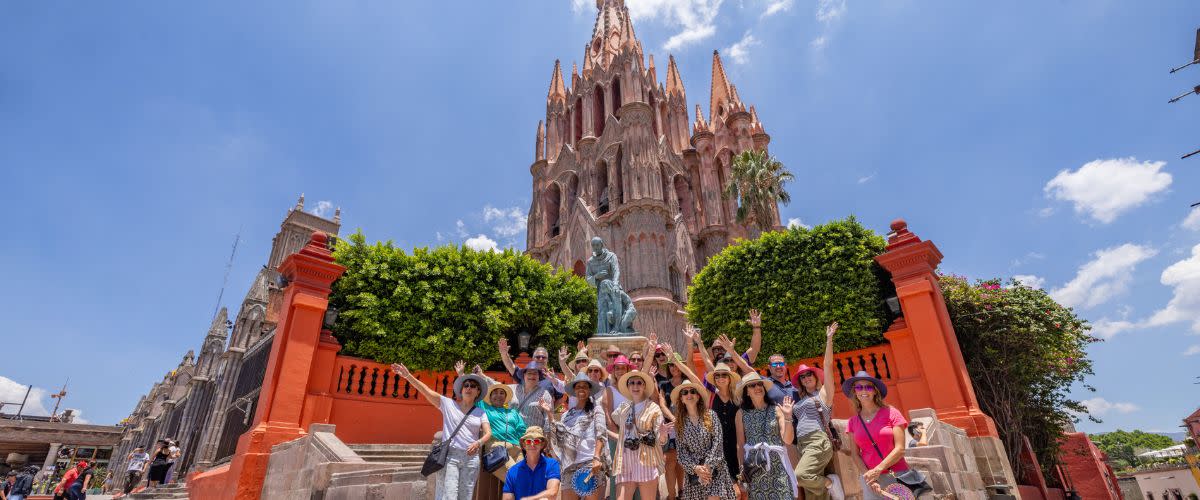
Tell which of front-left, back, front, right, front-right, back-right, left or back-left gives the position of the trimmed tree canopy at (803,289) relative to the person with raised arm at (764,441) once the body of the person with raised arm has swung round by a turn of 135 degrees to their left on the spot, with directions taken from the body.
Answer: front-left

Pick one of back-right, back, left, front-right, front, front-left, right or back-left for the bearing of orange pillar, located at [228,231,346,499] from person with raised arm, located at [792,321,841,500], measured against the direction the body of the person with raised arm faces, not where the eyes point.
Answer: front-right

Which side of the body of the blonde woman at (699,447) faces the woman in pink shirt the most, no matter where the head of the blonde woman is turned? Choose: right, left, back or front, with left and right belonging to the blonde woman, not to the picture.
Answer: left

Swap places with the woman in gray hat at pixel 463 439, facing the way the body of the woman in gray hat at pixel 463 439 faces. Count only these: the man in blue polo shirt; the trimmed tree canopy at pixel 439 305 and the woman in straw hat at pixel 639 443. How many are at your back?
1

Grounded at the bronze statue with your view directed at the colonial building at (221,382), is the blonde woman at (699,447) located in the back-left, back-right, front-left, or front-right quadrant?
back-left

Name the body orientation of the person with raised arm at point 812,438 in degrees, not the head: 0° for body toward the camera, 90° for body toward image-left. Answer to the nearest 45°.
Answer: approximately 45°

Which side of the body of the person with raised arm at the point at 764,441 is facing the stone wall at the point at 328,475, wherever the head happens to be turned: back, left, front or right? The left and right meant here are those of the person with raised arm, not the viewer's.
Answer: right

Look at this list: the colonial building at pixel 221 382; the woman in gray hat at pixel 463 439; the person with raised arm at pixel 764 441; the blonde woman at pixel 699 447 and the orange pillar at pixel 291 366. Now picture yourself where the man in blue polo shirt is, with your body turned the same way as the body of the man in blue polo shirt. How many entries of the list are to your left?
2

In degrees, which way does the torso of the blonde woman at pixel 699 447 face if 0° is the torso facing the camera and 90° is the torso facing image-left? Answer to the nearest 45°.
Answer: approximately 0°
